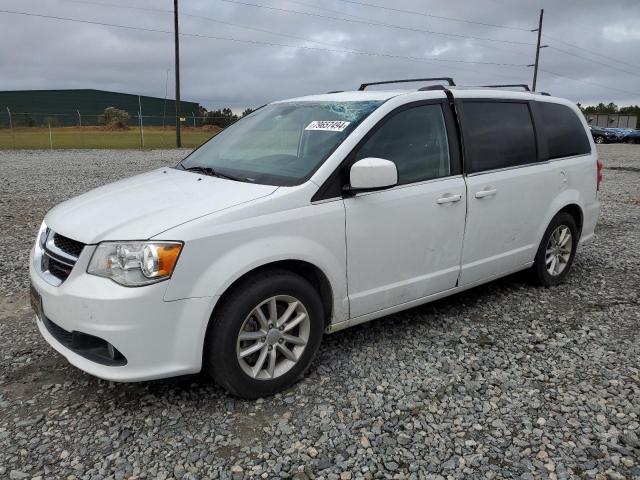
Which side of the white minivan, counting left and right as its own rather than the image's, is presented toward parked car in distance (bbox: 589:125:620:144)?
back

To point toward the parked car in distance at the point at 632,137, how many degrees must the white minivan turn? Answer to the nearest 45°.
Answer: approximately 180°

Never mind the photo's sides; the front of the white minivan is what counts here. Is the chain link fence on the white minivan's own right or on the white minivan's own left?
on the white minivan's own right

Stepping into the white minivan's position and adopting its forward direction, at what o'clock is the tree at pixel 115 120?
The tree is roughly at 4 o'clock from the white minivan.

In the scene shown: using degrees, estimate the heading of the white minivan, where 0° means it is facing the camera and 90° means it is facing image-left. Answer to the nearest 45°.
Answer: approximately 45°
